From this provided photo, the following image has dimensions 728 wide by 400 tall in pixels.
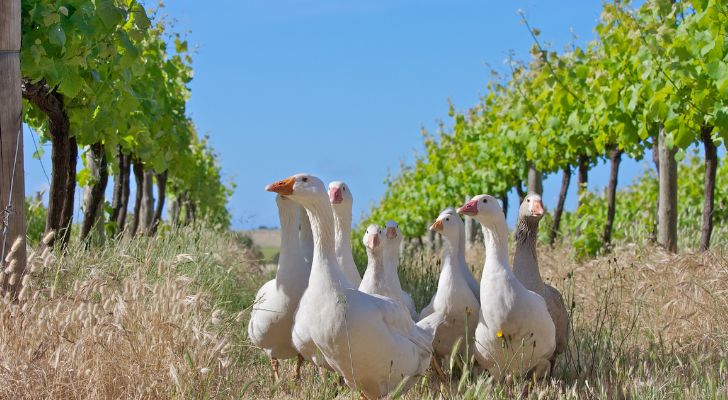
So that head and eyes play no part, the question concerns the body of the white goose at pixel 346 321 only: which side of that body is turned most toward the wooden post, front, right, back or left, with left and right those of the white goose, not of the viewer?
right

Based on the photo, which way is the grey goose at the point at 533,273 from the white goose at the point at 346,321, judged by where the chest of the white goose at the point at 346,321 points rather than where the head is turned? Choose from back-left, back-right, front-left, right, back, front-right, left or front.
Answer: back

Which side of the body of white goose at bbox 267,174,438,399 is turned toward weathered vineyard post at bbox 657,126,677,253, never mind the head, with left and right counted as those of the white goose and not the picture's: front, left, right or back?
back

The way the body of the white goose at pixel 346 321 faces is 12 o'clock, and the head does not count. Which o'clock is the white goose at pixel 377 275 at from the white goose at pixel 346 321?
the white goose at pixel 377 275 is roughly at 5 o'clock from the white goose at pixel 346 321.

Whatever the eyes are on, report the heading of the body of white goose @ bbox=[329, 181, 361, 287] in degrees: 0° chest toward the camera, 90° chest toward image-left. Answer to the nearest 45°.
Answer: approximately 45°

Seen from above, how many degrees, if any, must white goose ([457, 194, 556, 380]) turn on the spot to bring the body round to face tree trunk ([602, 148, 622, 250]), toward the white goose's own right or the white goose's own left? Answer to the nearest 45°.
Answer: approximately 135° to the white goose's own right

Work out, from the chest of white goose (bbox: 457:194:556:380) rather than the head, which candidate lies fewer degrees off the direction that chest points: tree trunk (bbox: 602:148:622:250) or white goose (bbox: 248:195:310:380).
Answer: the white goose
